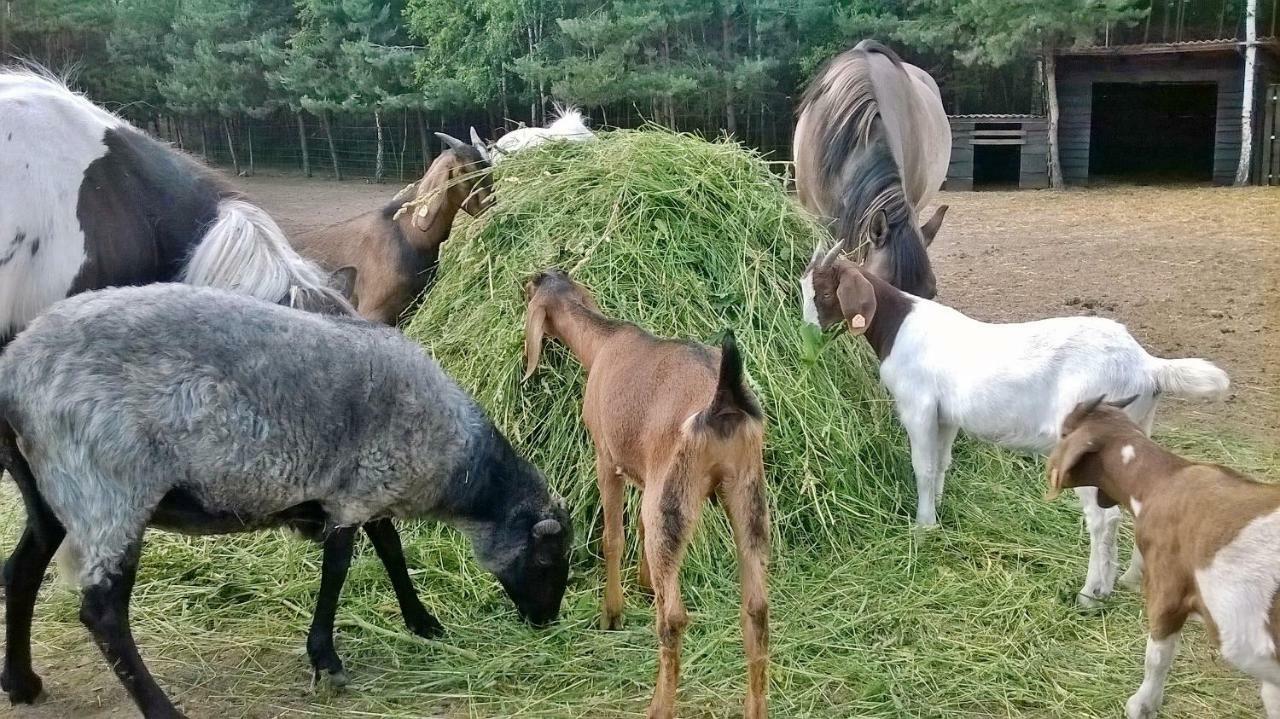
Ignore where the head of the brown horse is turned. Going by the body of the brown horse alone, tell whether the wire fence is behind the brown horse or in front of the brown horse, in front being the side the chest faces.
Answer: behind

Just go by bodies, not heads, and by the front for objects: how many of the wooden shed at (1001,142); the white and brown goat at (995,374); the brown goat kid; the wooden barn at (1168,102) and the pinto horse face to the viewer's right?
1

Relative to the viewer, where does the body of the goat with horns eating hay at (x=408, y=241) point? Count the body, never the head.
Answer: to the viewer's right

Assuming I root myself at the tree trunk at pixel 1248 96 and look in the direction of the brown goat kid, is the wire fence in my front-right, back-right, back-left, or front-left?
front-right

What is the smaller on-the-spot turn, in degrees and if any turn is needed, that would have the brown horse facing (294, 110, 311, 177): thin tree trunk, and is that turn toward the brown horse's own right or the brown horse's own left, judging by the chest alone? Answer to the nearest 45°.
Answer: approximately 135° to the brown horse's own right

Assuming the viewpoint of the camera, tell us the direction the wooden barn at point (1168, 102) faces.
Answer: facing the viewer

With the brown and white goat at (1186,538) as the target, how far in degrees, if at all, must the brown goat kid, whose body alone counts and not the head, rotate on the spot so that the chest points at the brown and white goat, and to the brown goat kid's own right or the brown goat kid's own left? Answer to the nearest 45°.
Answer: approximately 135° to the brown goat kid's own right

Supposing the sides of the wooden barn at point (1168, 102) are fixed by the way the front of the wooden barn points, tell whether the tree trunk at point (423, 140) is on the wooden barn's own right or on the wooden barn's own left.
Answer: on the wooden barn's own right

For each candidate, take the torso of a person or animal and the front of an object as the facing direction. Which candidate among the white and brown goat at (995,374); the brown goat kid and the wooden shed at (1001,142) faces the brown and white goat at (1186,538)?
the wooden shed

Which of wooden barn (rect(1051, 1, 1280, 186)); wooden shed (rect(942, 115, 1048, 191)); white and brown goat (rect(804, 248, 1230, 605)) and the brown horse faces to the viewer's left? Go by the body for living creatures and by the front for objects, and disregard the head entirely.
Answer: the white and brown goat

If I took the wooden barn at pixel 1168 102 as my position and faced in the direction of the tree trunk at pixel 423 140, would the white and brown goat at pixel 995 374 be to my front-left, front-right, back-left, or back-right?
front-left

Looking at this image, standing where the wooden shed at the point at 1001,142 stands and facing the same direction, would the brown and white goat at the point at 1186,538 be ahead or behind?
ahead

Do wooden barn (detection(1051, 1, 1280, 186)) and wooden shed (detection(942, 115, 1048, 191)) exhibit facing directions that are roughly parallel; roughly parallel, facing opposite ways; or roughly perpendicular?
roughly parallel

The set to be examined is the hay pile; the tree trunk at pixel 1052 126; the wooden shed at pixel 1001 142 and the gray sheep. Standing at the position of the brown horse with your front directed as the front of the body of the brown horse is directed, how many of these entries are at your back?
2

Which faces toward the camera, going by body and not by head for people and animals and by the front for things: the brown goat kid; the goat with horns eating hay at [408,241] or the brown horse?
the brown horse

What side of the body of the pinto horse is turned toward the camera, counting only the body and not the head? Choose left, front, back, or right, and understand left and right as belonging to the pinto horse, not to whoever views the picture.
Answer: right

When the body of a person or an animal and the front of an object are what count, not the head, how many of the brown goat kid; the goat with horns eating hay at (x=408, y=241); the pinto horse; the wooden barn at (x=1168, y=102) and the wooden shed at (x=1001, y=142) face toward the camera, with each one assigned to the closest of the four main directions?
2

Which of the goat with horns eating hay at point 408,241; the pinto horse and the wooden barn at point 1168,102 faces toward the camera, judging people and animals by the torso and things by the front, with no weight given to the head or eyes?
the wooden barn
